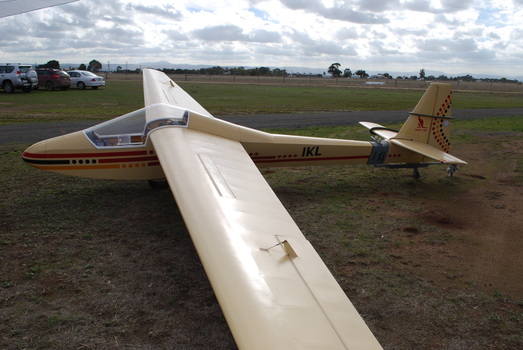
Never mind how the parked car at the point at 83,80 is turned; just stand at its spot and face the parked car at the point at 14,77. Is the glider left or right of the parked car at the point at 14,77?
left

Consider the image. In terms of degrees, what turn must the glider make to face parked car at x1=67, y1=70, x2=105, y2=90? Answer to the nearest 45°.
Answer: approximately 45° to its right

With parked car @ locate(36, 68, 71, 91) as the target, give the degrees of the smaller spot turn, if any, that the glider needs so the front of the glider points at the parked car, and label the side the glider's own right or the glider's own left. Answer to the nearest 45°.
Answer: approximately 45° to the glider's own right

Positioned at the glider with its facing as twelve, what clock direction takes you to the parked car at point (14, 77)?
The parked car is roughly at 2 o'clock from the glider.

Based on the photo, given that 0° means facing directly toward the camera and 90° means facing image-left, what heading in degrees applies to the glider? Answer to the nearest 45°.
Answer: approximately 90°
